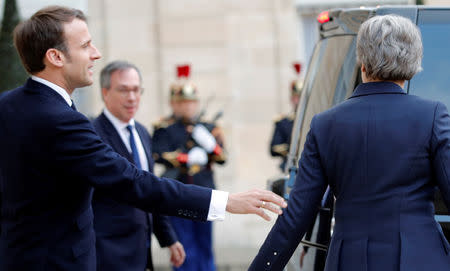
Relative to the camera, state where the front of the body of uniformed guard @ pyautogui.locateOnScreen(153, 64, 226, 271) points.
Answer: toward the camera

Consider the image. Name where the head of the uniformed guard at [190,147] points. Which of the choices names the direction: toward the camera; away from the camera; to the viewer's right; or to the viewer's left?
toward the camera

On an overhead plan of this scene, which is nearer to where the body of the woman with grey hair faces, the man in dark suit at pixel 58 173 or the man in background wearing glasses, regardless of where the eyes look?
the man in background wearing glasses

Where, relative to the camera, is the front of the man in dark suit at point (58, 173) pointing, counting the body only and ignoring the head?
to the viewer's right

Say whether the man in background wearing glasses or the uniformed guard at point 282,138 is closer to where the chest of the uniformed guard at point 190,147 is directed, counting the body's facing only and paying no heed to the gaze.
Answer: the man in background wearing glasses

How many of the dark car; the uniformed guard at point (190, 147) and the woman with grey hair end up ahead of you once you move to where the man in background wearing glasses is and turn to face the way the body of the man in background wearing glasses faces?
2

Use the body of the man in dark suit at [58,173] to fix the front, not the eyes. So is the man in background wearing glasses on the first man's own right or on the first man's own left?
on the first man's own left

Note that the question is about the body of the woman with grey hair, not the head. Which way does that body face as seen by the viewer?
away from the camera

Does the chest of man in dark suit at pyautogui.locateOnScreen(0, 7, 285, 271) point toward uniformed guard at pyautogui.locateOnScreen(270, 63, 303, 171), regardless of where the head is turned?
no

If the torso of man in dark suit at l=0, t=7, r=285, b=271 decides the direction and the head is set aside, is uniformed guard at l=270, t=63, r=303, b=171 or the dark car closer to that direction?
the dark car

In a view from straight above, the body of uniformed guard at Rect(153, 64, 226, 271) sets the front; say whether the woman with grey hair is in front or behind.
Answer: in front

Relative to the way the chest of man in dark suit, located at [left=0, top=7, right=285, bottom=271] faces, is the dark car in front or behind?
in front

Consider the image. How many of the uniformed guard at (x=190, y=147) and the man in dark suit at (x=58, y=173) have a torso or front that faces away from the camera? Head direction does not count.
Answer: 0

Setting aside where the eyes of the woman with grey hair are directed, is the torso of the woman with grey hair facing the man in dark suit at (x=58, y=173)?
no
